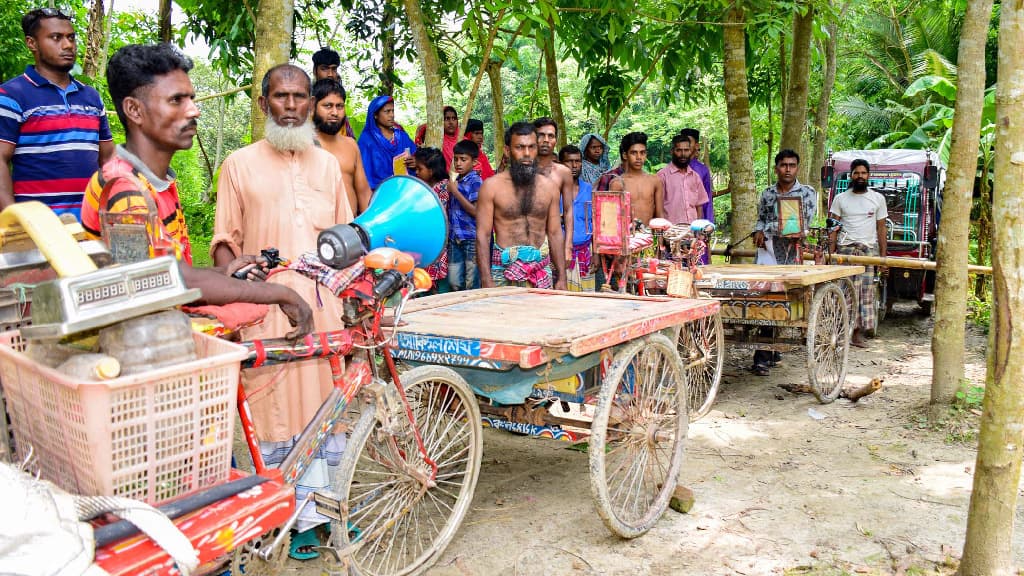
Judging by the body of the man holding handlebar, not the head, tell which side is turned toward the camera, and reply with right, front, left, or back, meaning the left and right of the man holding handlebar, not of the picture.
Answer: right

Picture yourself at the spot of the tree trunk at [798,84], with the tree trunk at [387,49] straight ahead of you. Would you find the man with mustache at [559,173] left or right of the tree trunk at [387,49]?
left

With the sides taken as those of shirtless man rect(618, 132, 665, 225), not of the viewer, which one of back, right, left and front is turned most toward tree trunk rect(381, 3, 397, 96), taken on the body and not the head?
right

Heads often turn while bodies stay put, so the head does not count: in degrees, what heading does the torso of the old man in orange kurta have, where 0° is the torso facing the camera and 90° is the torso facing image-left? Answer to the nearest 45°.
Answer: approximately 0°

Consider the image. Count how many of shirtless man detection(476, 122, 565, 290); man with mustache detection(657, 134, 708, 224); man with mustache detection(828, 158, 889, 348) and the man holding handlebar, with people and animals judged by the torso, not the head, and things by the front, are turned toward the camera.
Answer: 3

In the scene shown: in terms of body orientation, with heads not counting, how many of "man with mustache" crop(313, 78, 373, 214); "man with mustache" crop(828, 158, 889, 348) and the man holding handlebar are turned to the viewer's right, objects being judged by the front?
1

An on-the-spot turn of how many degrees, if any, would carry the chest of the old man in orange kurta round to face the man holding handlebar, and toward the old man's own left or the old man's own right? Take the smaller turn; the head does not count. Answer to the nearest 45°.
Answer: approximately 45° to the old man's own right

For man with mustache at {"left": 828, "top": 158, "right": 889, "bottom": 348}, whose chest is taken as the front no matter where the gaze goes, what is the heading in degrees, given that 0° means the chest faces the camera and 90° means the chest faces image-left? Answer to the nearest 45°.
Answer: approximately 0°

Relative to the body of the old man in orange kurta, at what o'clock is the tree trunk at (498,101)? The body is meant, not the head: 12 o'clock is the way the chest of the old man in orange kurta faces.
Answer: The tree trunk is roughly at 7 o'clock from the old man in orange kurta.
